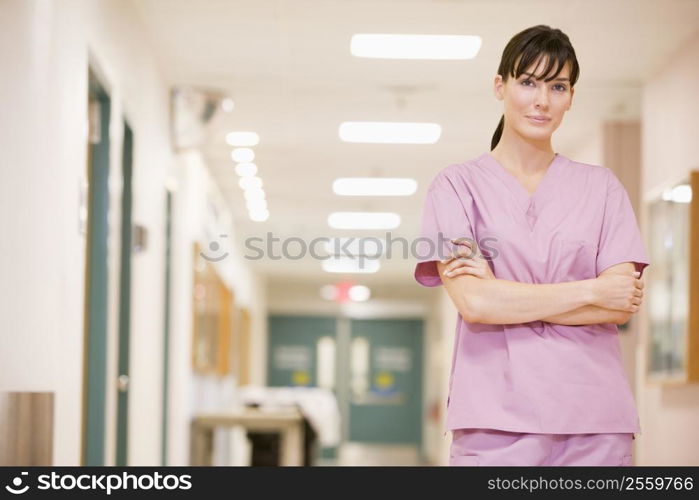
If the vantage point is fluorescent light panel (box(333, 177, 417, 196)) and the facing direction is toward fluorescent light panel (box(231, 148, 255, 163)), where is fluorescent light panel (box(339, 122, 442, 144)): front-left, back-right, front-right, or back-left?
front-left

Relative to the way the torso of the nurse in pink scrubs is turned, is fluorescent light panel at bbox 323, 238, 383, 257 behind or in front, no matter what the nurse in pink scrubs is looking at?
behind

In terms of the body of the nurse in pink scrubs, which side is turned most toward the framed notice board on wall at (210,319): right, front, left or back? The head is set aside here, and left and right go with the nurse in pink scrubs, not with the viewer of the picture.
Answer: back

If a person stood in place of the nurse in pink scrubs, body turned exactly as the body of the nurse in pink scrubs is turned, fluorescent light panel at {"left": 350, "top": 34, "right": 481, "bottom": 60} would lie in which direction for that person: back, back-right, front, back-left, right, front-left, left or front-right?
back

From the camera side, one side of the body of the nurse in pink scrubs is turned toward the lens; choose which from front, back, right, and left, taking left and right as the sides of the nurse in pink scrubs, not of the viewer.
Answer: front

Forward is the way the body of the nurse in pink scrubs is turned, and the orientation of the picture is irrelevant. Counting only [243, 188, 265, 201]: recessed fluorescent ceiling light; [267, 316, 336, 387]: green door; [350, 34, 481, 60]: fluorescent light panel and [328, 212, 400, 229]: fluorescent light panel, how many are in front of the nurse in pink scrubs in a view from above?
0

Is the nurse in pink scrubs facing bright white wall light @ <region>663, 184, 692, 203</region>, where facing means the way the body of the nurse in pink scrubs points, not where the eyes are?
no

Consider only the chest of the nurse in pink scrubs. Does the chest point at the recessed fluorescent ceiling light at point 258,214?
no

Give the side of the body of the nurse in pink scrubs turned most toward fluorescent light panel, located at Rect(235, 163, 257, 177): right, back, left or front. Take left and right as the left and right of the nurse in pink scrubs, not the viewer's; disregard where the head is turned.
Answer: back

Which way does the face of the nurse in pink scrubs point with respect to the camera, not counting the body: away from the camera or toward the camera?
toward the camera

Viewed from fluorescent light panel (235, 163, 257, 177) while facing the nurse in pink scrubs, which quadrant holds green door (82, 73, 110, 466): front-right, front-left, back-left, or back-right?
front-right

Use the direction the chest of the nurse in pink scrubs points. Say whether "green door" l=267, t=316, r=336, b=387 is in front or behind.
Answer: behind

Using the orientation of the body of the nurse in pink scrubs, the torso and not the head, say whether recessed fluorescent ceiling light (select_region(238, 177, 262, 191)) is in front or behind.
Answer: behind

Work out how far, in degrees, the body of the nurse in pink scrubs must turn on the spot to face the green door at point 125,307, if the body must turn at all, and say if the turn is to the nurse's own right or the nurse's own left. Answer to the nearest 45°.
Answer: approximately 135° to the nurse's own right
